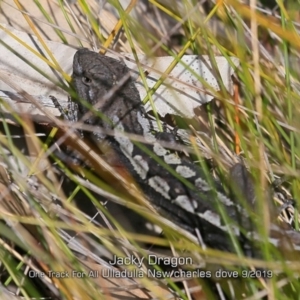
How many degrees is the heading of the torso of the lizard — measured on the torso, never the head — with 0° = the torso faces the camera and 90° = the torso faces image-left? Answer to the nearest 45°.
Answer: approximately 135°
